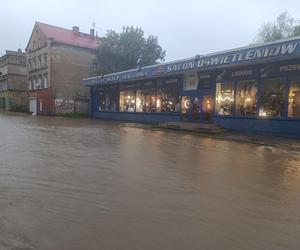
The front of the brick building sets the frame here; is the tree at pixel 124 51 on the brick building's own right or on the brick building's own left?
on the brick building's own left

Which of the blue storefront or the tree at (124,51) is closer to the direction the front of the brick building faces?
the blue storefront

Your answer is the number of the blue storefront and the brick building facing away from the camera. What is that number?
0

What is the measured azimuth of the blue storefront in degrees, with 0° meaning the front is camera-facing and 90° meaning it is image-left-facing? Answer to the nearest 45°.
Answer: approximately 45°

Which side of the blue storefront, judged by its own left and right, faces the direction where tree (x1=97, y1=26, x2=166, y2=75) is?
right

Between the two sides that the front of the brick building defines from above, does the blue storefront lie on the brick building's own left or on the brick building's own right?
on the brick building's own left

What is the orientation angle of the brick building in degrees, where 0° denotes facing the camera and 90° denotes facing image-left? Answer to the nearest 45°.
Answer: approximately 45°

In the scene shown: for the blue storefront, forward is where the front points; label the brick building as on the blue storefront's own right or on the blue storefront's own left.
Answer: on the blue storefront's own right
